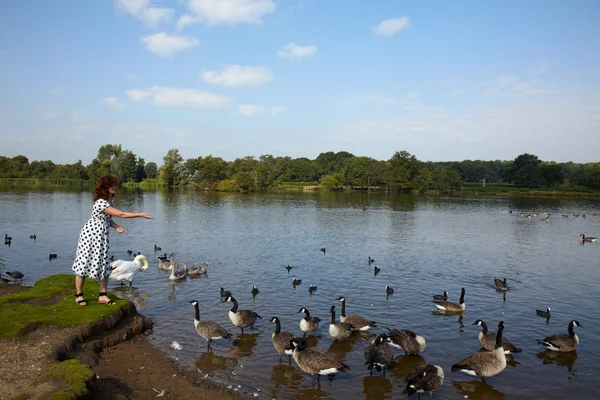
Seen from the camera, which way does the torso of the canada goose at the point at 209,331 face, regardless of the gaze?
to the viewer's left

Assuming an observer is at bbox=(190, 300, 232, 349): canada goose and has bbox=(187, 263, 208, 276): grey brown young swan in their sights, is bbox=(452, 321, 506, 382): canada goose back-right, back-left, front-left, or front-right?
back-right

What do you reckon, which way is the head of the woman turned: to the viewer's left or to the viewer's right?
to the viewer's right

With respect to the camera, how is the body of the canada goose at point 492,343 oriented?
to the viewer's left

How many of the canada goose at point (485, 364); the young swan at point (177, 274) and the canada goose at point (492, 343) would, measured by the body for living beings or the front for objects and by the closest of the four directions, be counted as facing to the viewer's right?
1

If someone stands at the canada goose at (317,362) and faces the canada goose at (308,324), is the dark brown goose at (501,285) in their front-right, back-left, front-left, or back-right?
front-right

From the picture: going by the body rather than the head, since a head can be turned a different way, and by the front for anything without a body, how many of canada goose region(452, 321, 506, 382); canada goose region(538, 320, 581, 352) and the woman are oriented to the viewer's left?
0

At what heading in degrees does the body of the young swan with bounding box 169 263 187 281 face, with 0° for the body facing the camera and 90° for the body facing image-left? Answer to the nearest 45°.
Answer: approximately 90°

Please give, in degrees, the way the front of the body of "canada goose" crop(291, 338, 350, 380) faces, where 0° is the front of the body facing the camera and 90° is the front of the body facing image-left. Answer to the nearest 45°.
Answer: approximately 90°

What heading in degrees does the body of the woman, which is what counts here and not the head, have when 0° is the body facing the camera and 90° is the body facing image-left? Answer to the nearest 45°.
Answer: approximately 270°

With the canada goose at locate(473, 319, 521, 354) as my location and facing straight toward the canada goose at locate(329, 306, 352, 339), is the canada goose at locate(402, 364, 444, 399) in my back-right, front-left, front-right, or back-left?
front-left

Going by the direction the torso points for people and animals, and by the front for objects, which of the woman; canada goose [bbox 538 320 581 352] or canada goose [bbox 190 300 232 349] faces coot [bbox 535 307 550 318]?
the woman

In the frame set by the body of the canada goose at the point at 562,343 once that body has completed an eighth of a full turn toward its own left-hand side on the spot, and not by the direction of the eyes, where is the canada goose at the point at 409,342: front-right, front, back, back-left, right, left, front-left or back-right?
back

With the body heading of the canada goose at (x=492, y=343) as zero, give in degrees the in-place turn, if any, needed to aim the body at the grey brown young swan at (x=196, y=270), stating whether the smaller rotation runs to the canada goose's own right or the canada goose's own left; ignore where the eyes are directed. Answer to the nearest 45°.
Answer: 0° — it already faces it

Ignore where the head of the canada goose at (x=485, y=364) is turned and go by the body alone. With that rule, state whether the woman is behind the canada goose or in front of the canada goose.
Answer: behind

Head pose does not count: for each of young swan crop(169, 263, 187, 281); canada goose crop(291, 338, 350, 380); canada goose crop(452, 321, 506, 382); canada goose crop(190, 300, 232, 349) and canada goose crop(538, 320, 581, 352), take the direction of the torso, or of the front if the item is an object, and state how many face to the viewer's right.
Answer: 2

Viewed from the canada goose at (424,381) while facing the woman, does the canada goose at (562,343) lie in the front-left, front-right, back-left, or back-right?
back-right

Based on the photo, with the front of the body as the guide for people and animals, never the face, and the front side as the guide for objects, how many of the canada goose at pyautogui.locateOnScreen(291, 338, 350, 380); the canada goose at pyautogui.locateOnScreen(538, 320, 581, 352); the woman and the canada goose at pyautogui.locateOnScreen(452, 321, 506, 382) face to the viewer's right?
3

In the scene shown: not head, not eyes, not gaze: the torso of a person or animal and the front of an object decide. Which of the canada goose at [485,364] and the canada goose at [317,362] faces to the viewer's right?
the canada goose at [485,364]

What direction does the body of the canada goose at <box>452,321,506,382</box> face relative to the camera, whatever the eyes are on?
to the viewer's right
